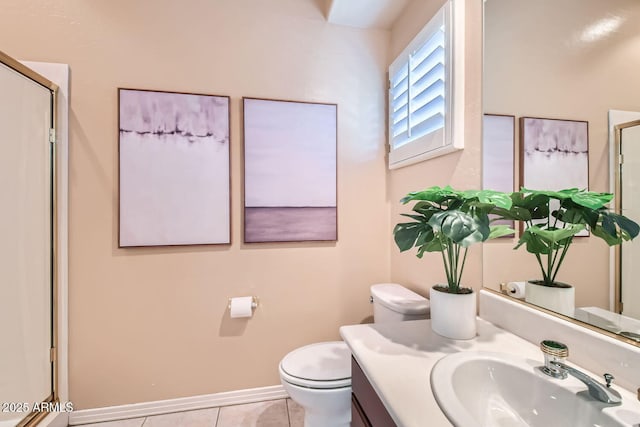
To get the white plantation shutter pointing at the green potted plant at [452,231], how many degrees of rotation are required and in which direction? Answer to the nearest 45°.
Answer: approximately 45° to its left

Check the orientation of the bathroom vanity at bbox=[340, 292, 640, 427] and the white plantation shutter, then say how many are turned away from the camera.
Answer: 0

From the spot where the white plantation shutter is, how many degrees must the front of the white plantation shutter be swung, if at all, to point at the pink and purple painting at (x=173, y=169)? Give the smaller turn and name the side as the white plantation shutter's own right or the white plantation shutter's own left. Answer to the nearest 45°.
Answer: approximately 45° to the white plantation shutter's own right

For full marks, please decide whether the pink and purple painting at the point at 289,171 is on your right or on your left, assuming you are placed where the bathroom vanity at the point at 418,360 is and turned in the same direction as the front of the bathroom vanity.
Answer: on your right

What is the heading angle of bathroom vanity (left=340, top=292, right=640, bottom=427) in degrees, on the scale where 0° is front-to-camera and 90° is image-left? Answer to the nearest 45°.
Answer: approximately 45°

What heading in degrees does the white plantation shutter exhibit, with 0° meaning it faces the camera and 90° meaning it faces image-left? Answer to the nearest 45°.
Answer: approximately 45°

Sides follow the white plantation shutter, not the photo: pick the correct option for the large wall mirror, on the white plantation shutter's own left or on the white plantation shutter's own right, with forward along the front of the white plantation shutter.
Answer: on the white plantation shutter's own left

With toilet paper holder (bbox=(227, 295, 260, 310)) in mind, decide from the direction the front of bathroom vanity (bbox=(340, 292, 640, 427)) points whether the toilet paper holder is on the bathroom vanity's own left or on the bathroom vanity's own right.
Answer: on the bathroom vanity's own right
